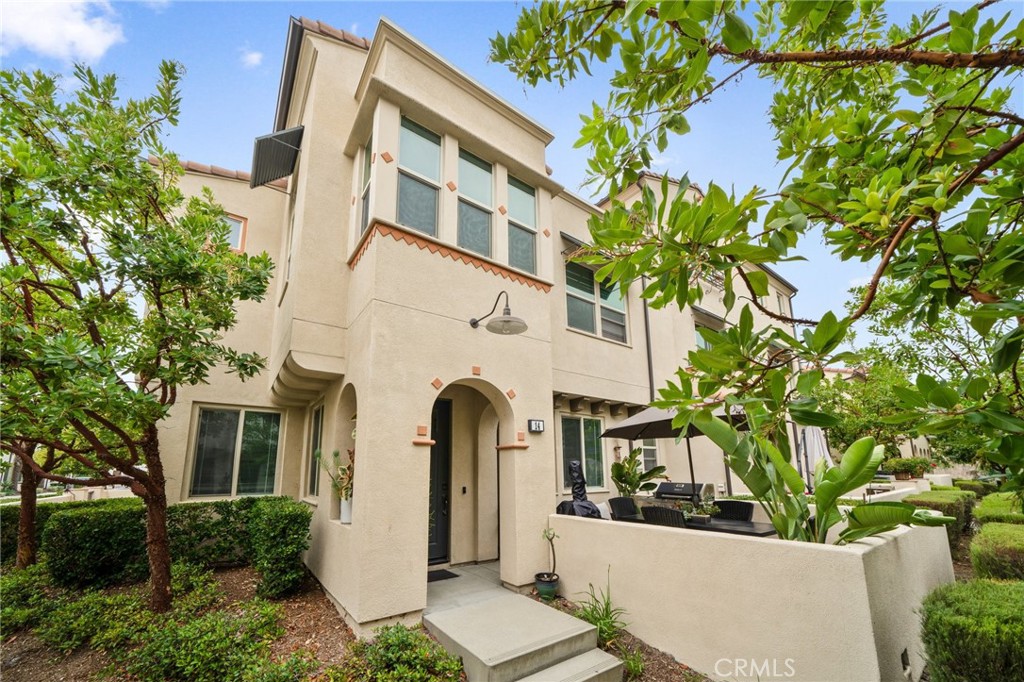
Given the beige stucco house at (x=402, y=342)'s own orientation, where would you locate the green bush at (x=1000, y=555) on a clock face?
The green bush is roughly at 11 o'clock from the beige stucco house.

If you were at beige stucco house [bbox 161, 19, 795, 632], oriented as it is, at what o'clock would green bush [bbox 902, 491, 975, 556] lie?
The green bush is roughly at 10 o'clock from the beige stucco house.

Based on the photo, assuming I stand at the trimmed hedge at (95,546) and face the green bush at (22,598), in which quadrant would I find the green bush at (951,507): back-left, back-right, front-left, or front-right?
back-left

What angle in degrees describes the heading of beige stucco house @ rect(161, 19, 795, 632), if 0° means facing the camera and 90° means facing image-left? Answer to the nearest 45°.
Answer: approximately 315°

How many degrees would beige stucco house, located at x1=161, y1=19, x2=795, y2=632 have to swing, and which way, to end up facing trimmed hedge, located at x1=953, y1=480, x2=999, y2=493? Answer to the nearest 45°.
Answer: approximately 90° to its left

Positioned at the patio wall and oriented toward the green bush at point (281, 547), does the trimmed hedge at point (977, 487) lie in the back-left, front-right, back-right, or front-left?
back-right
